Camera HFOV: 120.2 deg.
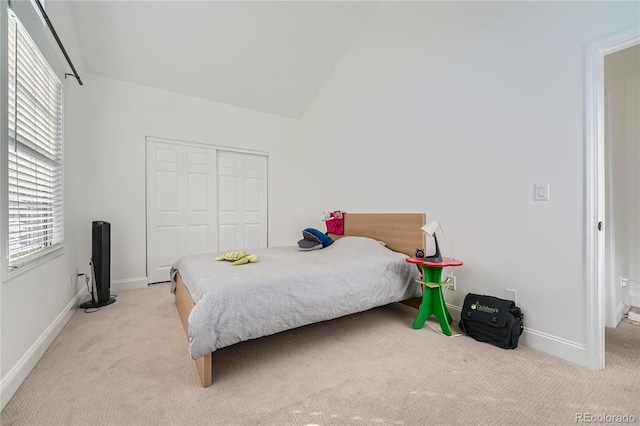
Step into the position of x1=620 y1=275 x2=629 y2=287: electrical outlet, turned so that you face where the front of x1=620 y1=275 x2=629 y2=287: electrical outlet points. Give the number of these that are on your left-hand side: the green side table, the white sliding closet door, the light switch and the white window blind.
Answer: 0

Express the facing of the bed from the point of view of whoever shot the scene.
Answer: facing the viewer and to the left of the viewer

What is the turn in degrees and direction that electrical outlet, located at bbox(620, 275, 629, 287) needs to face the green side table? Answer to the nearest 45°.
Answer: approximately 90° to its right

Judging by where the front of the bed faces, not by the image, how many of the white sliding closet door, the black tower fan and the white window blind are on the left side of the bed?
0

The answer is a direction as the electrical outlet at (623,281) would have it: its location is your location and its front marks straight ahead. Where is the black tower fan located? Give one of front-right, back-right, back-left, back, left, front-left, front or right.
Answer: right

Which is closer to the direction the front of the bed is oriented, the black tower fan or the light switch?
the black tower fan

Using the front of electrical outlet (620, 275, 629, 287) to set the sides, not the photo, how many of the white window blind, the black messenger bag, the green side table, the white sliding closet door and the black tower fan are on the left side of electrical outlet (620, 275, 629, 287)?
0

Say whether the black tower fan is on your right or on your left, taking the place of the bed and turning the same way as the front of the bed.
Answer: on your right

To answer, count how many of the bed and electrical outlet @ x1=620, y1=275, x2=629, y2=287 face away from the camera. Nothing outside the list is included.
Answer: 0

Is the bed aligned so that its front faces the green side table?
no

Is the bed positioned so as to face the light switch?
no

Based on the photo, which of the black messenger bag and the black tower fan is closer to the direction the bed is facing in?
the black tower fan

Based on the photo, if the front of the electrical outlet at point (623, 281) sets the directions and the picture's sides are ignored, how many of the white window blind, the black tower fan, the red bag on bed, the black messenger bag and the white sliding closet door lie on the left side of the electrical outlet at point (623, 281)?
0

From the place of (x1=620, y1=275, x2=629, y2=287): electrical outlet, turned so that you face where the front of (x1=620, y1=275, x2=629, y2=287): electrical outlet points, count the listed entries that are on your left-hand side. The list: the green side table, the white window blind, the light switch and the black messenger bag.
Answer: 0

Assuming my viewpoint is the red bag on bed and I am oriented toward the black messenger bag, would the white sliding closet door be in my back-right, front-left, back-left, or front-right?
back-right

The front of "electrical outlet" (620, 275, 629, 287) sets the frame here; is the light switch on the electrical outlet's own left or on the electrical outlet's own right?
on the electrical outlet's own right
